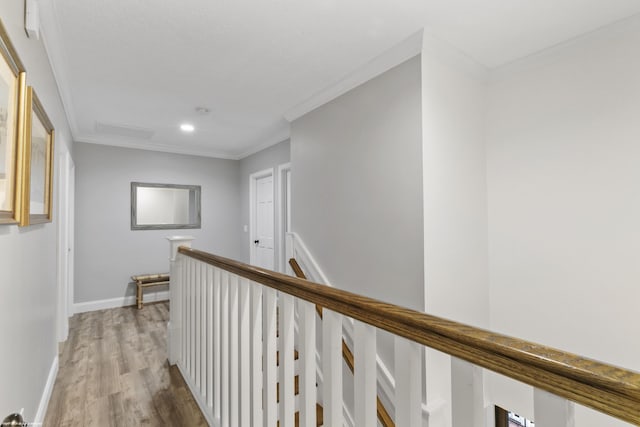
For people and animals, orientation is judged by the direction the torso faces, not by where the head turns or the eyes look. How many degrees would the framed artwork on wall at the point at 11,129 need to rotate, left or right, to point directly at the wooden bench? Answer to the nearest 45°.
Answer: approximately 45° to its left

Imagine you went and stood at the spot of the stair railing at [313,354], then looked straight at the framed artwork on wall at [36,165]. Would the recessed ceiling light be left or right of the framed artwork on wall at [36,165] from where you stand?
right

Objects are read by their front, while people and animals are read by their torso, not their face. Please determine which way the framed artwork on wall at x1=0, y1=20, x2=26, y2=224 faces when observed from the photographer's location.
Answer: facing to the right of the viewer

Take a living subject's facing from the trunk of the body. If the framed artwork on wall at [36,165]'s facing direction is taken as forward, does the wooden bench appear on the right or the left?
on its left

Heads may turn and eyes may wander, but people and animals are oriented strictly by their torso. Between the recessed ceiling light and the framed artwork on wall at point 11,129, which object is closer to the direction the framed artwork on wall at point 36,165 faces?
the recessed ceiling light

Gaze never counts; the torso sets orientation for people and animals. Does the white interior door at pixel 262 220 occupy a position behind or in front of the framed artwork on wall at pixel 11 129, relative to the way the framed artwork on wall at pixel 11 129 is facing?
in front

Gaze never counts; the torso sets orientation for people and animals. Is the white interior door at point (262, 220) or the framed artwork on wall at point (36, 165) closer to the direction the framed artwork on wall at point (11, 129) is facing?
the white interior door

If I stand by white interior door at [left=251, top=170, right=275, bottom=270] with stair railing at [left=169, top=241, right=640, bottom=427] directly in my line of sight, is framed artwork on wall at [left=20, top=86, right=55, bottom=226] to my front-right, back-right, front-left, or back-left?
front-right

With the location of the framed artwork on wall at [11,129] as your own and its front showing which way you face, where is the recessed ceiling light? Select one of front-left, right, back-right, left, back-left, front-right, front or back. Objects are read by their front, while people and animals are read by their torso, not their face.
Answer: front-left

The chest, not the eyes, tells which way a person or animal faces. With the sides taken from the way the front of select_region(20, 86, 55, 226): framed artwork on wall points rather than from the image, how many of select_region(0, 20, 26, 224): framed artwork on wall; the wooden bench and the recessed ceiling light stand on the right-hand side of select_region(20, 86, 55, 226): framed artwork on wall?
1

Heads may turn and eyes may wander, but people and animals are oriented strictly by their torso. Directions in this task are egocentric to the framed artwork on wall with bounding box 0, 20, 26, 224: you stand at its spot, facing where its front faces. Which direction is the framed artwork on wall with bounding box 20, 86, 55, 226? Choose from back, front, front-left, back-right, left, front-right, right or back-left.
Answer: left

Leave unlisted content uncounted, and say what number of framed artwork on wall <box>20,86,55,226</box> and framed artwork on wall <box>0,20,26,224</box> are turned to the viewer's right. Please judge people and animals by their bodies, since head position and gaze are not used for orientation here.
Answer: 2

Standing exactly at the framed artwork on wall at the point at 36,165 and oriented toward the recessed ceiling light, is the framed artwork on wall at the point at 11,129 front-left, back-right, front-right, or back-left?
back-right

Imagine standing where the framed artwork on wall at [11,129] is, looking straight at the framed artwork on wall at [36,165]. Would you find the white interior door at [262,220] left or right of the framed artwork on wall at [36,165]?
right

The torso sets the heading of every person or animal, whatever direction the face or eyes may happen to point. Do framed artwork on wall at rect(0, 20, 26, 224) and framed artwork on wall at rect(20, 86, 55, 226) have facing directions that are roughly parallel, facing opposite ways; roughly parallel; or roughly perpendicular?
roughly parallel

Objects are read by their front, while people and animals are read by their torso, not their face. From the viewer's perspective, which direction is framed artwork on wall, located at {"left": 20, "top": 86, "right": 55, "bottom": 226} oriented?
to the viewer's right
